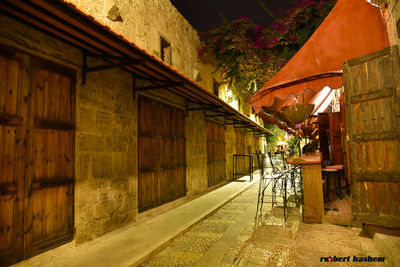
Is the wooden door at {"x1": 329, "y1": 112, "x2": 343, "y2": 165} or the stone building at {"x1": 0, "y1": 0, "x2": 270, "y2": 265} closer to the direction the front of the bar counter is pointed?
the stone building

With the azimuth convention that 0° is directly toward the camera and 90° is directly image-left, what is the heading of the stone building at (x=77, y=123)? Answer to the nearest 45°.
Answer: approximately 315°

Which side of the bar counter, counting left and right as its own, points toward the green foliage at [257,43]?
right

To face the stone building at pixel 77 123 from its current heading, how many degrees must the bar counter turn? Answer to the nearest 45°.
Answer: approximately 45° to its left

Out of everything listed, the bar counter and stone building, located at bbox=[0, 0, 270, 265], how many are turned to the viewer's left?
1

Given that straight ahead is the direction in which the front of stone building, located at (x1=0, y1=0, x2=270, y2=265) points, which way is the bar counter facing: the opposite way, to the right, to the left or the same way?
the opposite way

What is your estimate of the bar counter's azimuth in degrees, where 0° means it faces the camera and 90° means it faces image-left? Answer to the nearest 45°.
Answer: approximately 90°

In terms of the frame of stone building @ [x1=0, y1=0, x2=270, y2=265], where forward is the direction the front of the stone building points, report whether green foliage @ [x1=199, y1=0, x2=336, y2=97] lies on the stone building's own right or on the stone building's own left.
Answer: on the stone building's own left

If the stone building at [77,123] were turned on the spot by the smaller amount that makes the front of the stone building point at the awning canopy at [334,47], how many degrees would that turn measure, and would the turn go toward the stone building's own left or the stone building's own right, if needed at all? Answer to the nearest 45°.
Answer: approximately 45° to the stone building's own left
